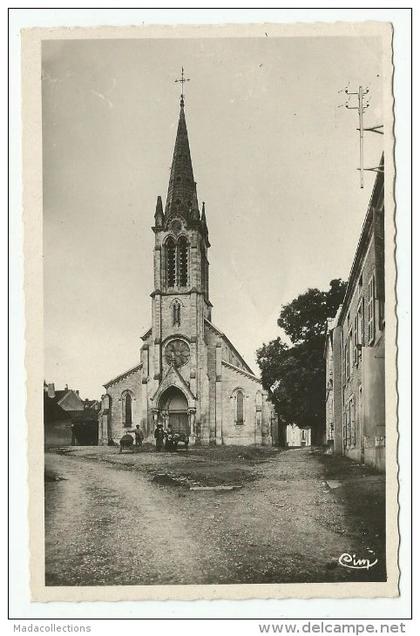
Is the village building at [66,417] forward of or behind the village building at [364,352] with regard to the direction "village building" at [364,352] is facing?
forward

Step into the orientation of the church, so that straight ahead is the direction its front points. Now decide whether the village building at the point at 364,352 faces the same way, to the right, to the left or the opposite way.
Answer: to the right

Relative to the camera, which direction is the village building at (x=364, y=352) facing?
to the viewer's left

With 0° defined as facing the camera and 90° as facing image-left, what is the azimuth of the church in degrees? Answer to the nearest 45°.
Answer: approximately 0°

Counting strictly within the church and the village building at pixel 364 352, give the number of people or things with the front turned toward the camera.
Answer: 1

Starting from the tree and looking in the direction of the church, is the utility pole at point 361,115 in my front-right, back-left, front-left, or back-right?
back-left
